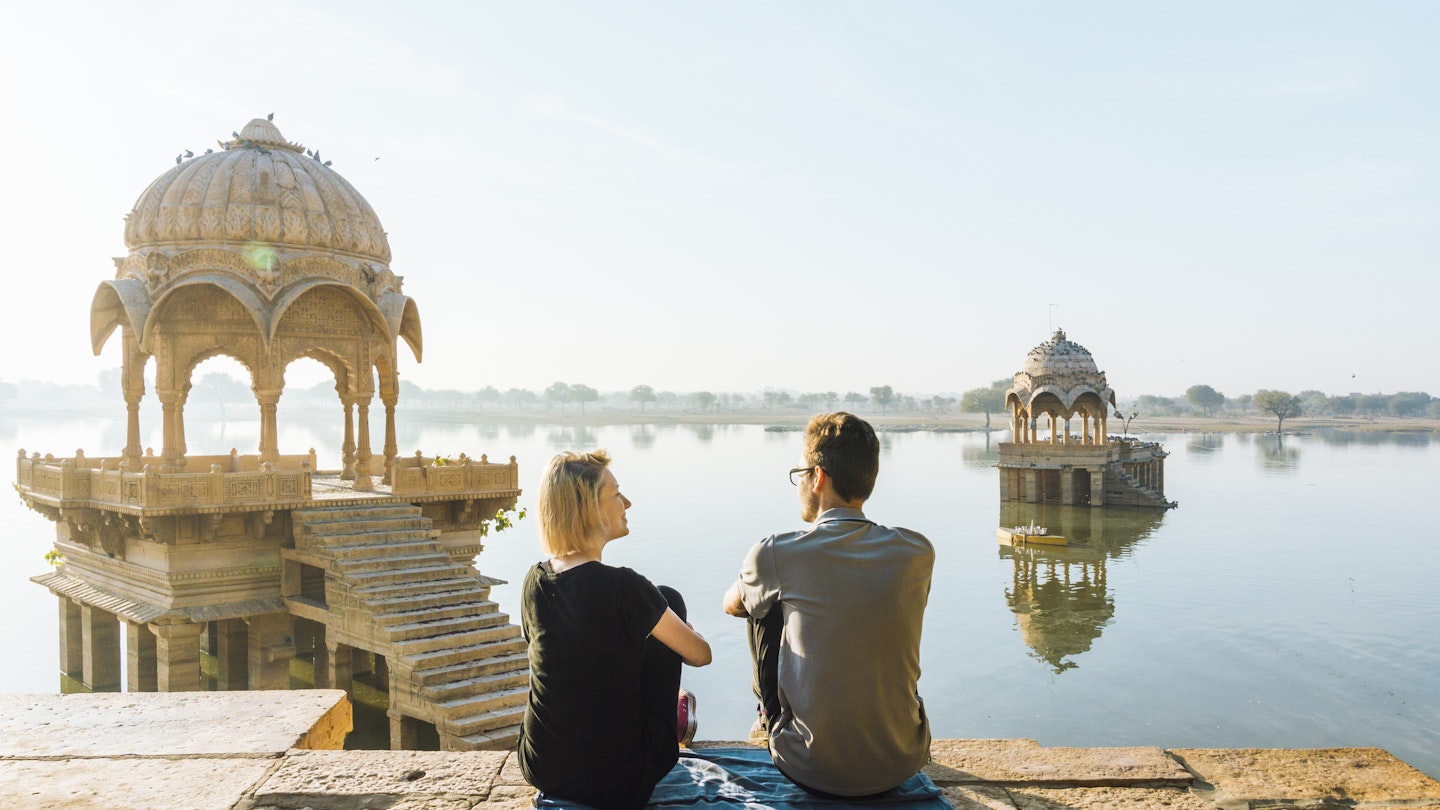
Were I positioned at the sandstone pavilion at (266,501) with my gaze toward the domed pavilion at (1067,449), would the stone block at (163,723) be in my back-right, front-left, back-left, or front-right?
back-right

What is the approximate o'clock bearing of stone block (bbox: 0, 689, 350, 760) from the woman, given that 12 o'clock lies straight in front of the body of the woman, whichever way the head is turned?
The stone block is roughly at 9 o'clock from the woman.

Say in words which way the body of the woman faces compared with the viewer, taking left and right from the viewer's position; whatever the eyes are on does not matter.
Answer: facing away from the viewer and to the right of the viewer

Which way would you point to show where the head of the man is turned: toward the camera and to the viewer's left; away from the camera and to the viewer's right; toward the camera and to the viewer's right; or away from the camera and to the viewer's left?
away from the camera and to the viewer's left

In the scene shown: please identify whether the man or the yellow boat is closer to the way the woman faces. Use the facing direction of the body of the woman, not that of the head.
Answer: the yellow boat

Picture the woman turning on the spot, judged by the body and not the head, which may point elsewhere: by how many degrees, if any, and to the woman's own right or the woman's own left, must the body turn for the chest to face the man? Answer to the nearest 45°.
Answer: approximately 45° to the woman's own right

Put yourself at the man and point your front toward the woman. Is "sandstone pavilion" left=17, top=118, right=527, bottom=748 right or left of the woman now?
right

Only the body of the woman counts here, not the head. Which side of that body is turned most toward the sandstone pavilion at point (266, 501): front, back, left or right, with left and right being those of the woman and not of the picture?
left
